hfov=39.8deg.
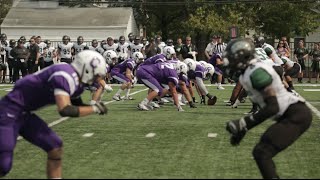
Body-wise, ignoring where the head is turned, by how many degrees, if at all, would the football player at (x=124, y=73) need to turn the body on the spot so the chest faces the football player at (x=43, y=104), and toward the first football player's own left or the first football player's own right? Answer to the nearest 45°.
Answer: approximately 90° to the first football player's own right

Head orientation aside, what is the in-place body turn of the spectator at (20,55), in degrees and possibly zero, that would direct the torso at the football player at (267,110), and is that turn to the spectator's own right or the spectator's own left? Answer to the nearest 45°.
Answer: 0° — they already face them

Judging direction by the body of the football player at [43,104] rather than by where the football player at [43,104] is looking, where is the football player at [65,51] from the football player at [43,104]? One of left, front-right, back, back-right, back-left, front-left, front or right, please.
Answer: left

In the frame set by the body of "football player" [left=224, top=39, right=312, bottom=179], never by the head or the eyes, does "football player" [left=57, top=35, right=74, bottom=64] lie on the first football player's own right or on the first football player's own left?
on the first football player's own right

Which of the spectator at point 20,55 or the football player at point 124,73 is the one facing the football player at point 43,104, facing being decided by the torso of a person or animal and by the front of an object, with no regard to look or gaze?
the spectator

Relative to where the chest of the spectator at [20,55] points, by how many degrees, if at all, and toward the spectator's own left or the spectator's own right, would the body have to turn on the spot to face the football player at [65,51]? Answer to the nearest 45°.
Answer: approximately 45° to the spectator's own left

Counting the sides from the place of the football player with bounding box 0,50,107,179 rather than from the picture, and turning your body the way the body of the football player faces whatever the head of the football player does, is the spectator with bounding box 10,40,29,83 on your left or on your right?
on your left

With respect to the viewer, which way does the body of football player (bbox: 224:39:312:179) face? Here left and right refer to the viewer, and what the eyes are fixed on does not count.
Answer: facing to the left of the viewer

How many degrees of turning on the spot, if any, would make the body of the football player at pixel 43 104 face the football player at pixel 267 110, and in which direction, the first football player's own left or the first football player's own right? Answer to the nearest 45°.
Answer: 0° — they already face them

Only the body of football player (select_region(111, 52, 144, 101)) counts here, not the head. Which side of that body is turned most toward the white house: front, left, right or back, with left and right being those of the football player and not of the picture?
left

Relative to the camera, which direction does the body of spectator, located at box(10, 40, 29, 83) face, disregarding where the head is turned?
toward the camera

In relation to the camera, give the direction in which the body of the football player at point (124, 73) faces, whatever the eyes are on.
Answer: to the viewer's right

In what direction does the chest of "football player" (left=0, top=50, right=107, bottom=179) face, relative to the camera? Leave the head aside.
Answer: to the viewer's right

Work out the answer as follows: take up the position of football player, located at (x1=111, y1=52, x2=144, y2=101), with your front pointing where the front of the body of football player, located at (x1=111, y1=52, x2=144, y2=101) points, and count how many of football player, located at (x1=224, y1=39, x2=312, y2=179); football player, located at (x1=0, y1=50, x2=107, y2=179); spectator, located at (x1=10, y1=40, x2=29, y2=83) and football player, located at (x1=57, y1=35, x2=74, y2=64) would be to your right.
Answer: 2

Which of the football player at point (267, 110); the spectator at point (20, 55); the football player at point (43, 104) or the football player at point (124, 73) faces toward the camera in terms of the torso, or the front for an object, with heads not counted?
the spectator

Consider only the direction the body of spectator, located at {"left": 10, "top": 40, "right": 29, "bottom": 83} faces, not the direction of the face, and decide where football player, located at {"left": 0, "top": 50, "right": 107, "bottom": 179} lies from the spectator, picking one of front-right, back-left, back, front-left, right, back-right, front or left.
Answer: front

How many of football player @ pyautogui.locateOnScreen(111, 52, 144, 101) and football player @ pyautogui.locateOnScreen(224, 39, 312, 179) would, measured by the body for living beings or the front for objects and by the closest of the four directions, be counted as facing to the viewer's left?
1
